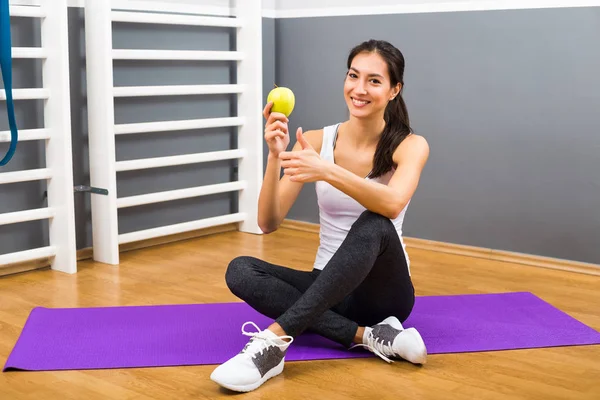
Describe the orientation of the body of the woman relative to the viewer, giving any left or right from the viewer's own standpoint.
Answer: facing the viewer and to the left of the viewer

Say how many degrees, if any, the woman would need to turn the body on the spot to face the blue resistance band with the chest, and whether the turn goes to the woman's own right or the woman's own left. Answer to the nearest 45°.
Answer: approximately 90° to the woman's own right
